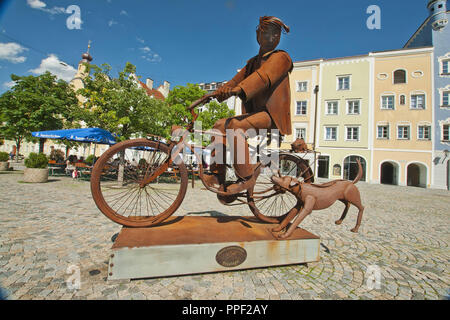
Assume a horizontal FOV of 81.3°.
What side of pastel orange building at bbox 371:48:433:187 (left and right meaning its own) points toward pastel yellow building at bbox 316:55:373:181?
right

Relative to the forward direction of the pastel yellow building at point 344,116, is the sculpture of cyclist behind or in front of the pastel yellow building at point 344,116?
in front

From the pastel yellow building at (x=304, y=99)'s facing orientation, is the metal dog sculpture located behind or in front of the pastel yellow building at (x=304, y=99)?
in front

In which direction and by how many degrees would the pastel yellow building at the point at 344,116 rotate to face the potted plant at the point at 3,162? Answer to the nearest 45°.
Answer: approximately 45° to its right

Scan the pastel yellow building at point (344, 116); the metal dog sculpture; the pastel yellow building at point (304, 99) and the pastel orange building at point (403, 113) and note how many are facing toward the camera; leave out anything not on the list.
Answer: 3

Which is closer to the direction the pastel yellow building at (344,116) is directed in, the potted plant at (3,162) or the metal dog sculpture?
the metal dog sculpture

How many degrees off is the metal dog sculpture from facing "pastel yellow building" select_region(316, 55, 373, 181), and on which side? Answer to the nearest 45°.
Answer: approximately 90° to its right

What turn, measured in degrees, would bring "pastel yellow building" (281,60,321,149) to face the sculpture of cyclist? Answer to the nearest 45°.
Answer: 0° — it already faces it

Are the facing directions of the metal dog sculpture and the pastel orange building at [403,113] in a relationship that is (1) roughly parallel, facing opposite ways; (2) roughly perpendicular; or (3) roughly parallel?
roughly perpendicular

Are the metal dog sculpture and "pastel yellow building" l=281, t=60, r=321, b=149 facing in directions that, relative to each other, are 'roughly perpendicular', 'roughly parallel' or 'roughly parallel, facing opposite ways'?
roughly perpendicular

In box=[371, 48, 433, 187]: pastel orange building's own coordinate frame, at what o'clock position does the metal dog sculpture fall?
The metal dog sculpture is roughly at 12 o'clock from the pastel orange building.
